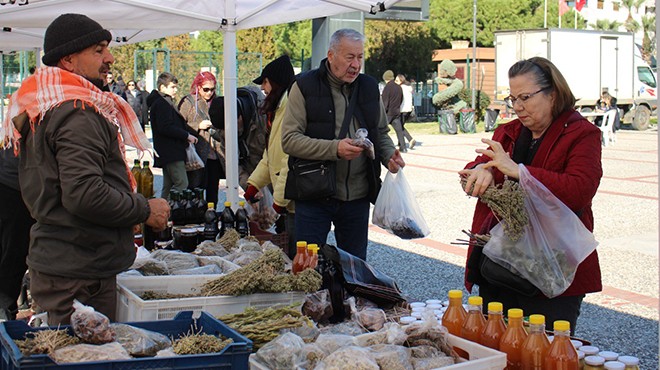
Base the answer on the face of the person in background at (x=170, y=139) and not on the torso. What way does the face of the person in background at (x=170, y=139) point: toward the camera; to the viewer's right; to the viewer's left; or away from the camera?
to the viewer's right

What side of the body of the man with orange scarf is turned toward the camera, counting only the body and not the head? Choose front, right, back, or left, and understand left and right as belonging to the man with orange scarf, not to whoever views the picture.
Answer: right

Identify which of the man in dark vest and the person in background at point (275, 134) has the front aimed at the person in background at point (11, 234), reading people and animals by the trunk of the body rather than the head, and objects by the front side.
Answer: the person in background at point (275, 134)

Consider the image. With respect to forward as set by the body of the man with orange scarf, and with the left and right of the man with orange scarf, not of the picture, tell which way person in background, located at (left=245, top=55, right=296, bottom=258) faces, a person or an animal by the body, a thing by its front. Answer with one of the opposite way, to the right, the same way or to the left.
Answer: the opposite way

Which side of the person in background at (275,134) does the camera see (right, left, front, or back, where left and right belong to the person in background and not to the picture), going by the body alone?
left

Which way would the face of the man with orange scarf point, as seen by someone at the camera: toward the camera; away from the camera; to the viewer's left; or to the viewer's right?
to the viewer's right

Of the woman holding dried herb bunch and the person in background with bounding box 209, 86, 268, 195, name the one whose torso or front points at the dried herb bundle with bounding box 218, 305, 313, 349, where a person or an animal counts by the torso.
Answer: the woman holding dried herb bunch

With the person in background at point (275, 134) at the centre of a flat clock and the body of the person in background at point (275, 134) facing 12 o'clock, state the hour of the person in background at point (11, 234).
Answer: the person in background at point (11, 234) is roughly at 12 o'clock from the person in background at point (275, 134).

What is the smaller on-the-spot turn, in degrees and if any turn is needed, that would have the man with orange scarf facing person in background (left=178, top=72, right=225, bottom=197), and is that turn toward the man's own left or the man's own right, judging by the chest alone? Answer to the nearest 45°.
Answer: approximately 90° to the man's own left
